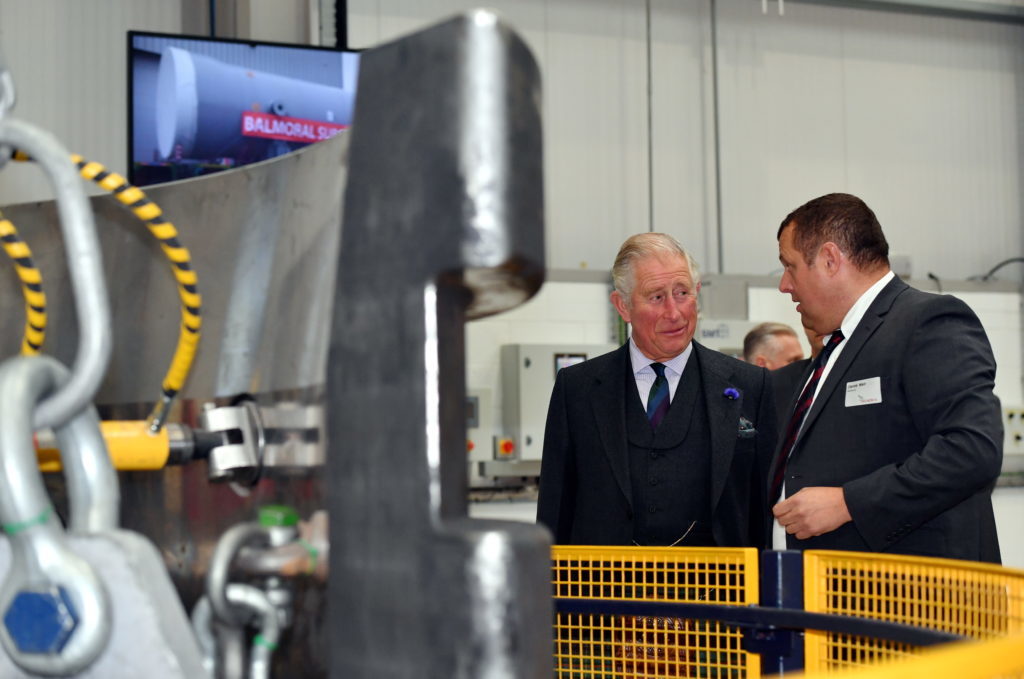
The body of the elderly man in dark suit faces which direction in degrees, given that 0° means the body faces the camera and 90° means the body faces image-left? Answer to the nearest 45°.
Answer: approximately 0°

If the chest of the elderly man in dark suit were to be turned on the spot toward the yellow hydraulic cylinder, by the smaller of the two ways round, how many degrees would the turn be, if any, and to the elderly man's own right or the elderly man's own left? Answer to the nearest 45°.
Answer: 0° — they already face it

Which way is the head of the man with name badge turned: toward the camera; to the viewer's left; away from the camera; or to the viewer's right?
to the viewer's left

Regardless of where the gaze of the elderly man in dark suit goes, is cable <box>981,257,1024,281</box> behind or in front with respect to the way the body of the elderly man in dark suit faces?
behind

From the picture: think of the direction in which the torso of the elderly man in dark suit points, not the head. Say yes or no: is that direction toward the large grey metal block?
yes

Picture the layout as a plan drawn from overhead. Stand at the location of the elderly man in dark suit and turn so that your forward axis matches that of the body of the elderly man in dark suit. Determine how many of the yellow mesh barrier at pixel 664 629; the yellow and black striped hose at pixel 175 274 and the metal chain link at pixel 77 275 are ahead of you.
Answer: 3

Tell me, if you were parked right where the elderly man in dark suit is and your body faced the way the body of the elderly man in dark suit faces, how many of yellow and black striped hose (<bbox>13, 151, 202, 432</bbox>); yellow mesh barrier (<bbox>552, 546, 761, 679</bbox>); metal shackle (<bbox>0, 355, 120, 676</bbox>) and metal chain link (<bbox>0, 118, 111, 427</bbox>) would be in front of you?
4

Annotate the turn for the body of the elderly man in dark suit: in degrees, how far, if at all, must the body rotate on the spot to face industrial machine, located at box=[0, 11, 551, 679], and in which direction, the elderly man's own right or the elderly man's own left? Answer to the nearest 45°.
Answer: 0° — they already face it

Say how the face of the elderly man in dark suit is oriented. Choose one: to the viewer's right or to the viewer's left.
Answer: to the viewer's right

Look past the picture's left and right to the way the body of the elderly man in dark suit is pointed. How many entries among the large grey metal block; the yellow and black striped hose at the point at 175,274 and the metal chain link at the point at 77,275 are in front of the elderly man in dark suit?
3
